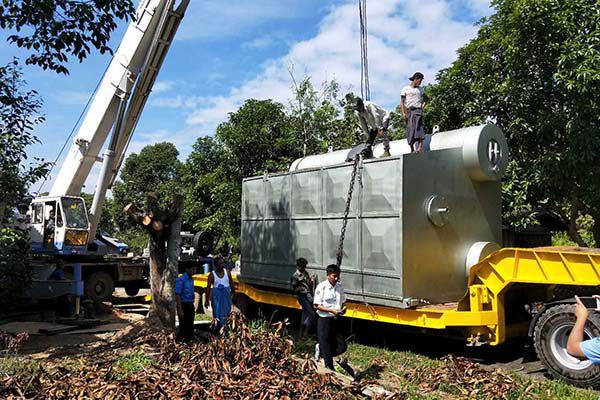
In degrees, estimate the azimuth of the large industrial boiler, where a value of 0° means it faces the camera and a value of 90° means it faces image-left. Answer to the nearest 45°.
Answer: approximately 315°

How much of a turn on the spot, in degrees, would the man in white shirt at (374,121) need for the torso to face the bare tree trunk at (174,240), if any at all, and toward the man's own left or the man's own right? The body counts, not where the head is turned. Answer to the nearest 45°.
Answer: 0° — they already face it

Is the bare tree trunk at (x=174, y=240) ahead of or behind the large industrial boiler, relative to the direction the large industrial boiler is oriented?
behind

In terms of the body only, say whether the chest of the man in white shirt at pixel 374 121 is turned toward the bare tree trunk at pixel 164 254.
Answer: yes

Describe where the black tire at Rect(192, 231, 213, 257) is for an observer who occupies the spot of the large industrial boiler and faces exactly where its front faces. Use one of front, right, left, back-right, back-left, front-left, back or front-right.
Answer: back

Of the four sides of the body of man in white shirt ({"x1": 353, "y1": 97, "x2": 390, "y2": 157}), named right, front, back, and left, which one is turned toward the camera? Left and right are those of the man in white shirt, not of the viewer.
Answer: left

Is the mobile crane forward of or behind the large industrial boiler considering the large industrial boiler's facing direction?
behind
